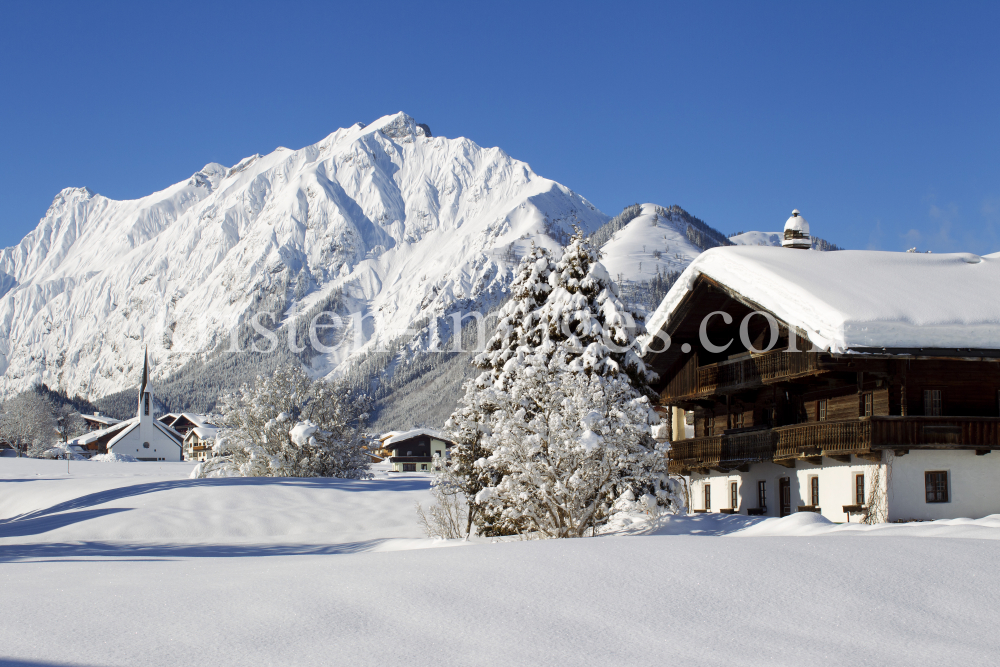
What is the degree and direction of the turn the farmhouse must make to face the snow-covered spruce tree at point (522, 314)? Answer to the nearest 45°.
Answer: approximately 45° to its right

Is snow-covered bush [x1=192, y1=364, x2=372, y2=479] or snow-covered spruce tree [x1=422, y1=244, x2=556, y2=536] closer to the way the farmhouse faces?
the snow-covered spruce tree

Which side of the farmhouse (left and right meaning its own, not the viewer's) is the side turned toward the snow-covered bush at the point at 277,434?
right

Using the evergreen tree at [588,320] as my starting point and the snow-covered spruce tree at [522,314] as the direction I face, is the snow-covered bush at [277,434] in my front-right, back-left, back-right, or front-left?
front-right

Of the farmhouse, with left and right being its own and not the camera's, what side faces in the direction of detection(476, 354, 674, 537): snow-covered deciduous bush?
front

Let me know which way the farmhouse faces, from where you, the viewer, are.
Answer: facing the viewer and to the left of the viewer

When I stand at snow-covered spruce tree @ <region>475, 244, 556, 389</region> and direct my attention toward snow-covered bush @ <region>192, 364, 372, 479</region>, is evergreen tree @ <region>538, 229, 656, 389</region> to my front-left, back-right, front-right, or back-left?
back-right
